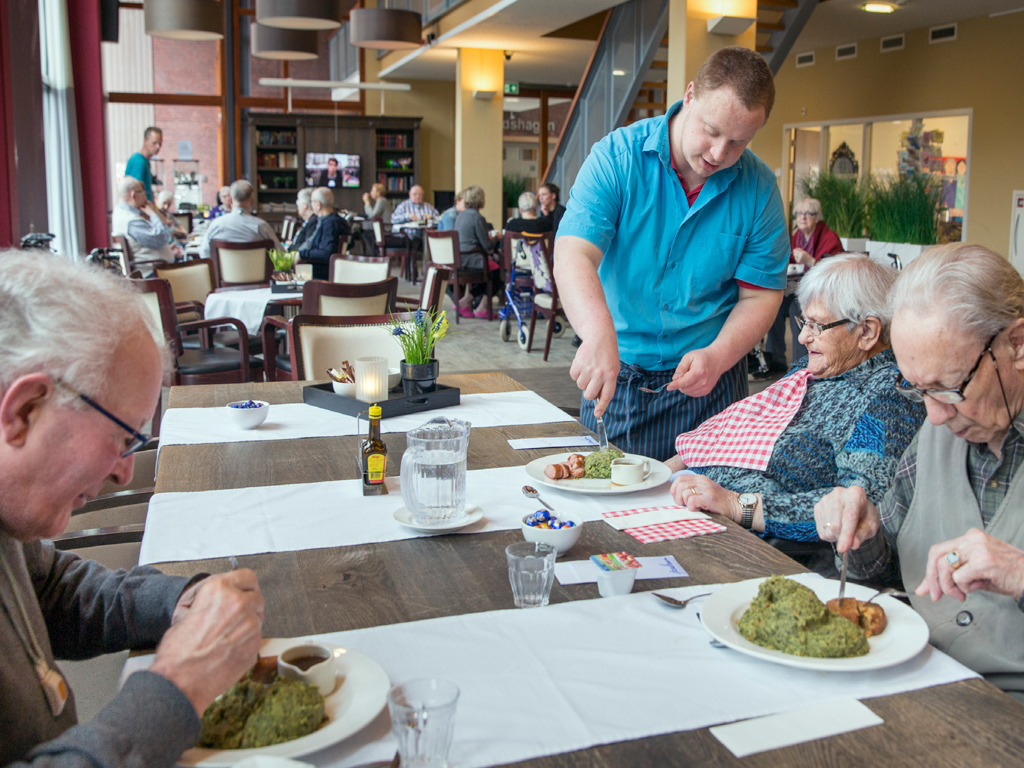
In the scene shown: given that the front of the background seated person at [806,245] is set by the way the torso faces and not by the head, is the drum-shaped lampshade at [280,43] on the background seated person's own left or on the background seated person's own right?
on the background seated person's own right

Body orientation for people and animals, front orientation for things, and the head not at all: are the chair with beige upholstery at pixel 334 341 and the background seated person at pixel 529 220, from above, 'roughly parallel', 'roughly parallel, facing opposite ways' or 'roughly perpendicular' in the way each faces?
roughly parallel, facing opposite ways

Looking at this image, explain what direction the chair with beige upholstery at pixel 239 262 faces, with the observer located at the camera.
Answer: facing away from the viewer

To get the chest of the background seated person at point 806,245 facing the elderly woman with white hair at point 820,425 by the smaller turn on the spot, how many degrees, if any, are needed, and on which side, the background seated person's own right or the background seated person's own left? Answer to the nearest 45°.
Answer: approximately 45° to the background seated person's own left

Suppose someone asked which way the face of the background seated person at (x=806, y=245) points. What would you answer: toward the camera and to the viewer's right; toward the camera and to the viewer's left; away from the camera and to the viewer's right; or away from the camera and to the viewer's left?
toward the camera and to the viewer's left

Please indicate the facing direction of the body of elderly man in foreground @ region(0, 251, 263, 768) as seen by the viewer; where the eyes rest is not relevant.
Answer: to the viewer's right

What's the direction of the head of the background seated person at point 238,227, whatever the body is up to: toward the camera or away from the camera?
away from the camera

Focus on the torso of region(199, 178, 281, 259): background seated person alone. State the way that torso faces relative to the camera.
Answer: away from the camera

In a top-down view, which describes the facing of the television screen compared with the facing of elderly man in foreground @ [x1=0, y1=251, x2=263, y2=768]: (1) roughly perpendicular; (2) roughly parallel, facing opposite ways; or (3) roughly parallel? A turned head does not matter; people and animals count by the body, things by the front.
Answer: roughly perpendicular

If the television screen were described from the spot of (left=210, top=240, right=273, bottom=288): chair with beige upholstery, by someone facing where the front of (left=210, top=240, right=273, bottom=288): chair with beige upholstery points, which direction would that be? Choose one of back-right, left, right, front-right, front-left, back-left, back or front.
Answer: front
